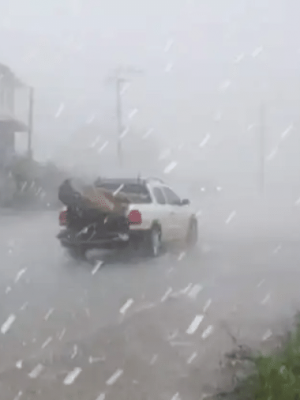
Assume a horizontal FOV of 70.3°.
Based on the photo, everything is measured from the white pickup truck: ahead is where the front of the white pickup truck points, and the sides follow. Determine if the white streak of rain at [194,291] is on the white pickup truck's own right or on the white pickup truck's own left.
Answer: on the white pickup truck's own right

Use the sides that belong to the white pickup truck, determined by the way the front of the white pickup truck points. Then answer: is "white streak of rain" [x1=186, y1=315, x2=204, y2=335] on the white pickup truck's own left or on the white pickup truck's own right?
on the white pickup truck's own right

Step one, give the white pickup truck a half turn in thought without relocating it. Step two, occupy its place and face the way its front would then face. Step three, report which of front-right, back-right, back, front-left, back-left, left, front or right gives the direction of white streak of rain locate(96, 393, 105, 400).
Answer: front-left

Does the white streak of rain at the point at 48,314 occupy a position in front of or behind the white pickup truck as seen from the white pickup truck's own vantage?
behind

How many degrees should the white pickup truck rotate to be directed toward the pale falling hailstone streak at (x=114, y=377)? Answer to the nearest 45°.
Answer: approximately 135° to its right

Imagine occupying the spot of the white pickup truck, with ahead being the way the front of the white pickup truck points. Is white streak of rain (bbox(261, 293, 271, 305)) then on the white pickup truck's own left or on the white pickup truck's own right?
on the white pickup truck's own right

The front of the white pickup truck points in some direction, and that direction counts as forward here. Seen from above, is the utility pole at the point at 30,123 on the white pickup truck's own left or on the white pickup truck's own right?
on the white pickup truck's own left

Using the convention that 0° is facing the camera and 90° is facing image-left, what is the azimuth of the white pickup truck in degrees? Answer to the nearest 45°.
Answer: approximately 225°
